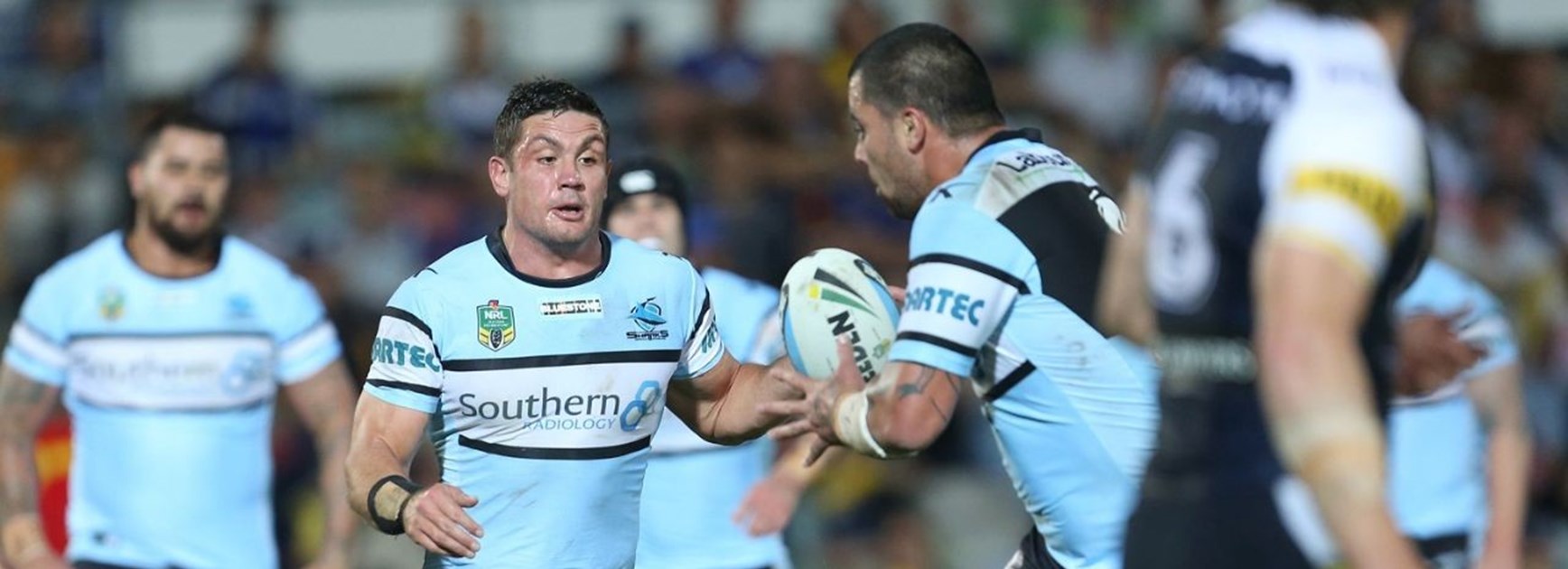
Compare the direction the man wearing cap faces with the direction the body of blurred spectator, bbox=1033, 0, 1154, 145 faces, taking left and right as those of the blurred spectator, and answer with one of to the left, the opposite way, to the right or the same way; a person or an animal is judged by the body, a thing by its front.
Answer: the same way

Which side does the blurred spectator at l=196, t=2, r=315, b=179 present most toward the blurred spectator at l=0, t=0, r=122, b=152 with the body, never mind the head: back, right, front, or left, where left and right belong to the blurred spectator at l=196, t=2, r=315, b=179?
right

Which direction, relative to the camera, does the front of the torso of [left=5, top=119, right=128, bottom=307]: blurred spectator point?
toward the camera

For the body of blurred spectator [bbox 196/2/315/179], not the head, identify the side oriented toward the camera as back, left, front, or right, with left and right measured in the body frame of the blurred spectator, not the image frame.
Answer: front

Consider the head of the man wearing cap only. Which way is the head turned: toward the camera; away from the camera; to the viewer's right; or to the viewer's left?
toward the camera

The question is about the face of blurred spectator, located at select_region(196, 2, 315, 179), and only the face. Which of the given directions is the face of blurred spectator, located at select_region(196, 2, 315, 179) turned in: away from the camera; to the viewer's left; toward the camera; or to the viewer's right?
toward the camera

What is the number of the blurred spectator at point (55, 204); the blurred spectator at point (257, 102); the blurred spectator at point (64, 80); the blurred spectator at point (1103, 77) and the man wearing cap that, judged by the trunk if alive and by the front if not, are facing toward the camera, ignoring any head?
5

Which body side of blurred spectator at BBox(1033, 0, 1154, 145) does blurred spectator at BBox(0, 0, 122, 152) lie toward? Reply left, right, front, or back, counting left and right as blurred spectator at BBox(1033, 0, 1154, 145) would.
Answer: right
